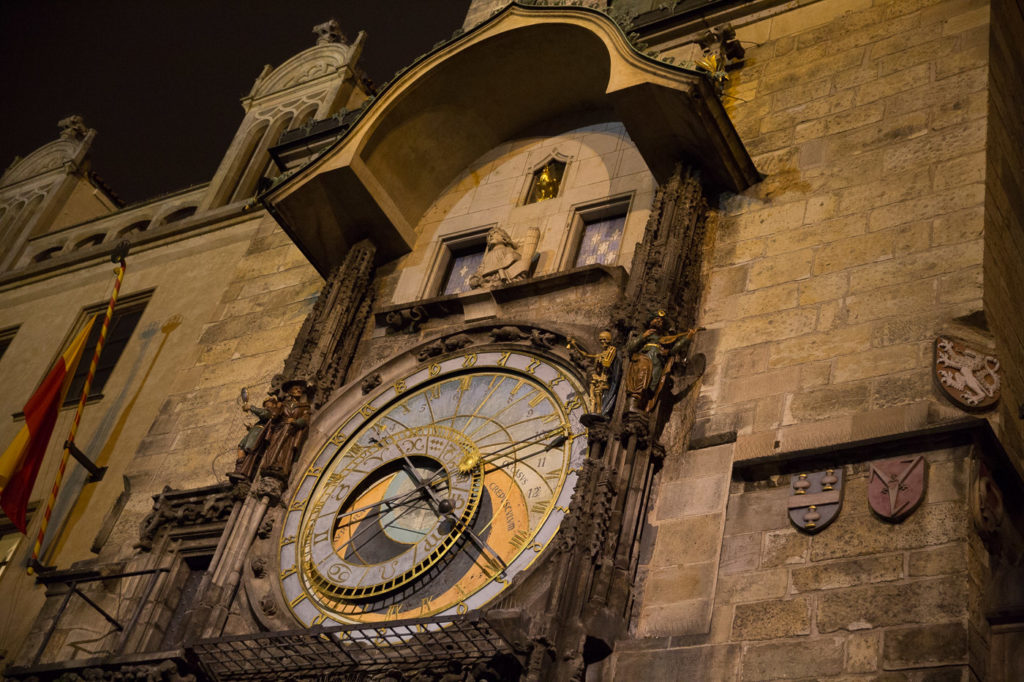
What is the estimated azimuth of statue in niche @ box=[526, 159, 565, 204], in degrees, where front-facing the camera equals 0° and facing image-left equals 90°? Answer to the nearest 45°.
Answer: approximately 0°

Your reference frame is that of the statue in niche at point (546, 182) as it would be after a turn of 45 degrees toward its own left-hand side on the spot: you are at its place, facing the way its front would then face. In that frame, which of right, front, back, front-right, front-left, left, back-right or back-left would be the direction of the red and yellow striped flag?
back
